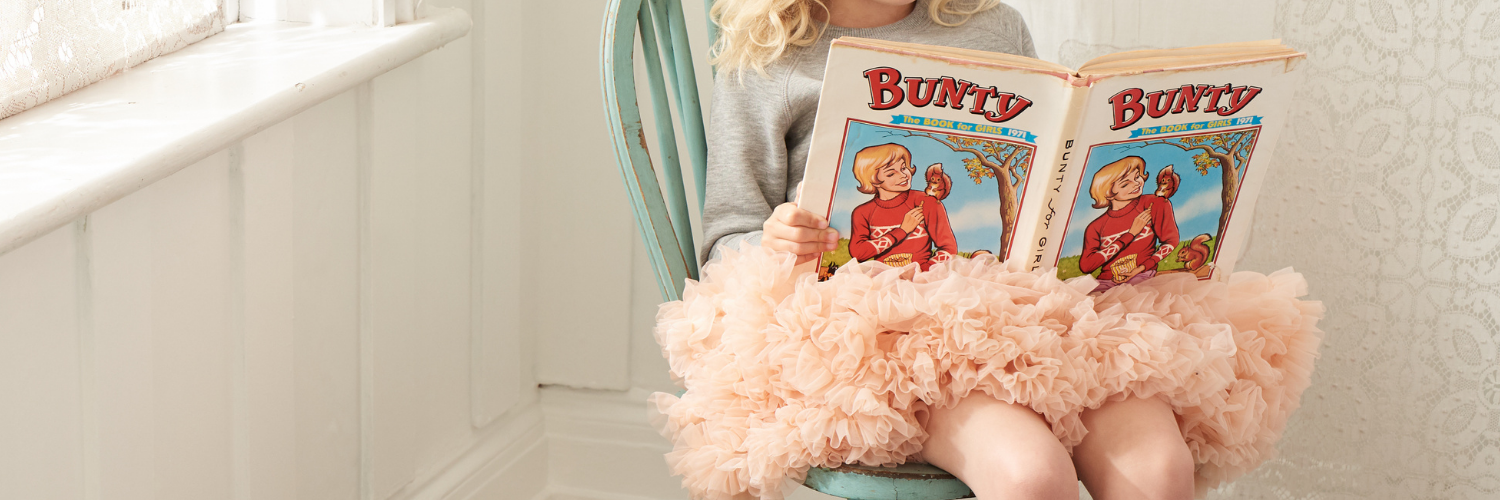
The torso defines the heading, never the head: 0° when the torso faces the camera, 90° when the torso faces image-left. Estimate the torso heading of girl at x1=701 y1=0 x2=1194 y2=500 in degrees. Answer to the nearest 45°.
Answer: approximately 315°

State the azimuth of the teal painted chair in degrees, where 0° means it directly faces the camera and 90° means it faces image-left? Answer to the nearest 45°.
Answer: approximately 315°
